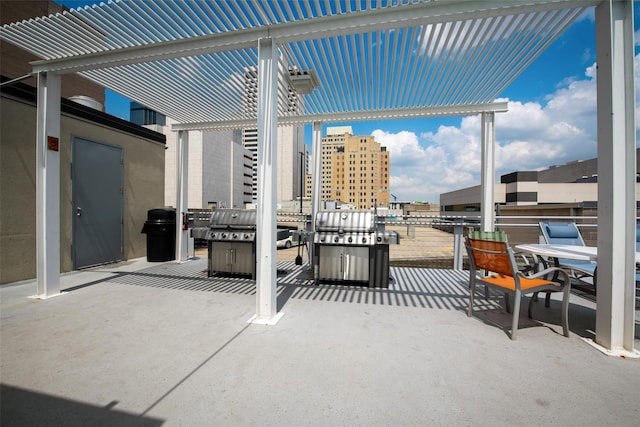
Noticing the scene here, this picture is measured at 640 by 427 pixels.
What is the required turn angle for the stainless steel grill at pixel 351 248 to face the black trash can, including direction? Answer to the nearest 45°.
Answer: approximately 90° to its right

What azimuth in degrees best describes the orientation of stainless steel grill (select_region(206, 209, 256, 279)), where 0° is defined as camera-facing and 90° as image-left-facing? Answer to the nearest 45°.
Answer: approximately 0°

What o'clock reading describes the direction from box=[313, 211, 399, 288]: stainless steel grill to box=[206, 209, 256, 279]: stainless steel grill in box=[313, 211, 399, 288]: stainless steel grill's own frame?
box=[206, 209, 256, 279]: stainless steel grill is roughly at 3 o'clock from box=[313, 211, 399, 288]: stainless steel grill.

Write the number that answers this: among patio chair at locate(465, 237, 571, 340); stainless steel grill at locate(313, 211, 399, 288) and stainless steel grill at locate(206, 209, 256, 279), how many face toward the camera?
2

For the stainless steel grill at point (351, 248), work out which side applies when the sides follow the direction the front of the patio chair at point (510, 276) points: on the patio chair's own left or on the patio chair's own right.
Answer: on the patio chair's own left

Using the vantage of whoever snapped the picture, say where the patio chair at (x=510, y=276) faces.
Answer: facing away from the viewer and to the right of the viewer

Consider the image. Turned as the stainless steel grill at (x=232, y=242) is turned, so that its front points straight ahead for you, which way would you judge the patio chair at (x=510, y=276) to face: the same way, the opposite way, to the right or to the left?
to the left

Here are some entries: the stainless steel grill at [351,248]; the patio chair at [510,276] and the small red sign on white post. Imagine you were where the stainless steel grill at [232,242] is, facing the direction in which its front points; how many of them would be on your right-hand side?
1

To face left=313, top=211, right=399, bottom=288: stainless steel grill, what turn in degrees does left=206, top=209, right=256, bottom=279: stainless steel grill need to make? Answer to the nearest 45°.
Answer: approximately 45° to its left

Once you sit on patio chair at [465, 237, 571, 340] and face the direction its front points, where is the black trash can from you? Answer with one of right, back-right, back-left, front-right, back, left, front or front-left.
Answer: back-left

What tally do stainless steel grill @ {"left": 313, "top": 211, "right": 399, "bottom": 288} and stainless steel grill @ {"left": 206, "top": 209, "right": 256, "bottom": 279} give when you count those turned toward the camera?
2
